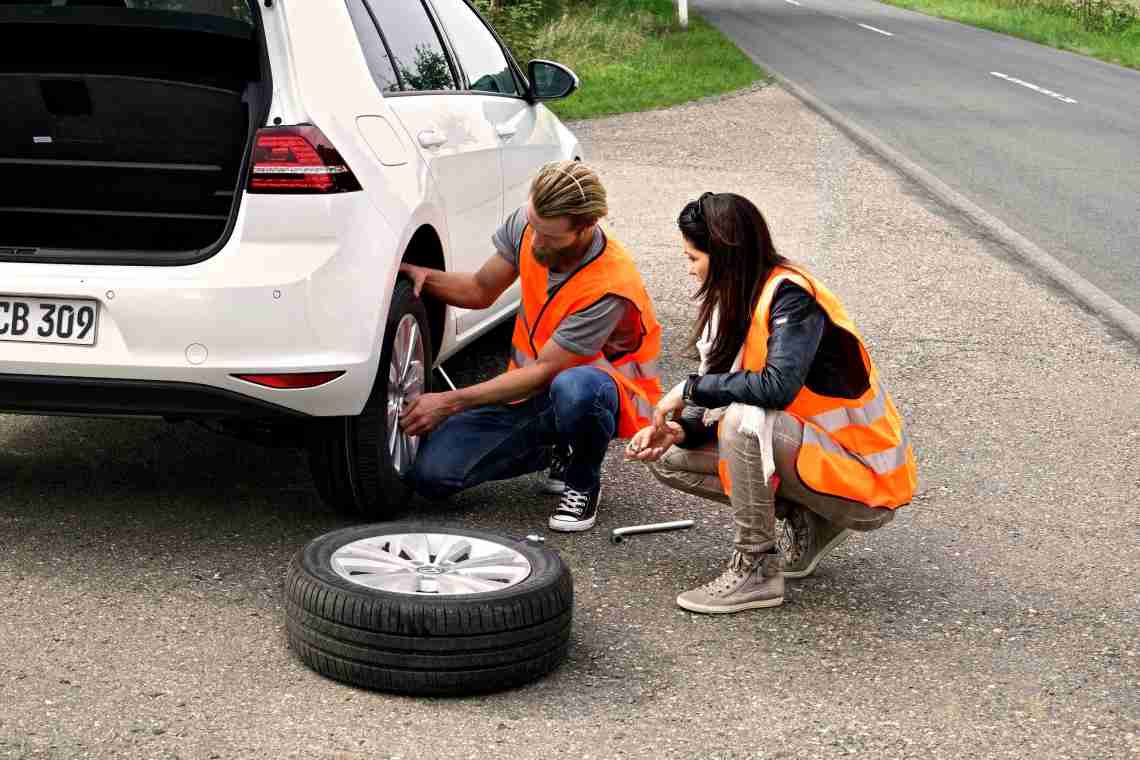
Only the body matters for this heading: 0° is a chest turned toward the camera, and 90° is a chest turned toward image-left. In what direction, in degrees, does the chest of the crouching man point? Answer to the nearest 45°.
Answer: approximately 45°

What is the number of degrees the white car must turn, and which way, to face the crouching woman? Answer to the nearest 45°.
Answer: approximately 90° to its right

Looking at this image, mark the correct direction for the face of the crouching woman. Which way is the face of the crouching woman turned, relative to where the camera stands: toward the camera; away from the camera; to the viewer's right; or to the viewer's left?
to the viewer's left

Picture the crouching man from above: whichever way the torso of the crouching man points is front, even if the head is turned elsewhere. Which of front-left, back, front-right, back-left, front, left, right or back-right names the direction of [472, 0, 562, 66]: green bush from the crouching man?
back-right

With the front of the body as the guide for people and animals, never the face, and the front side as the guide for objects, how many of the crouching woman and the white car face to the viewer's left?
1

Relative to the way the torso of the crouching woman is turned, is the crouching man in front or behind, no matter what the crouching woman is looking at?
in front

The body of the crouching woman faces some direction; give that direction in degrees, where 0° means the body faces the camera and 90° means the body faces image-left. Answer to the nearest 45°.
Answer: approximately 90°

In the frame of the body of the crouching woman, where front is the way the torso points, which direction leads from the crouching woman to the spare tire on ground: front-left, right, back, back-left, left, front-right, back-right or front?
front-left
